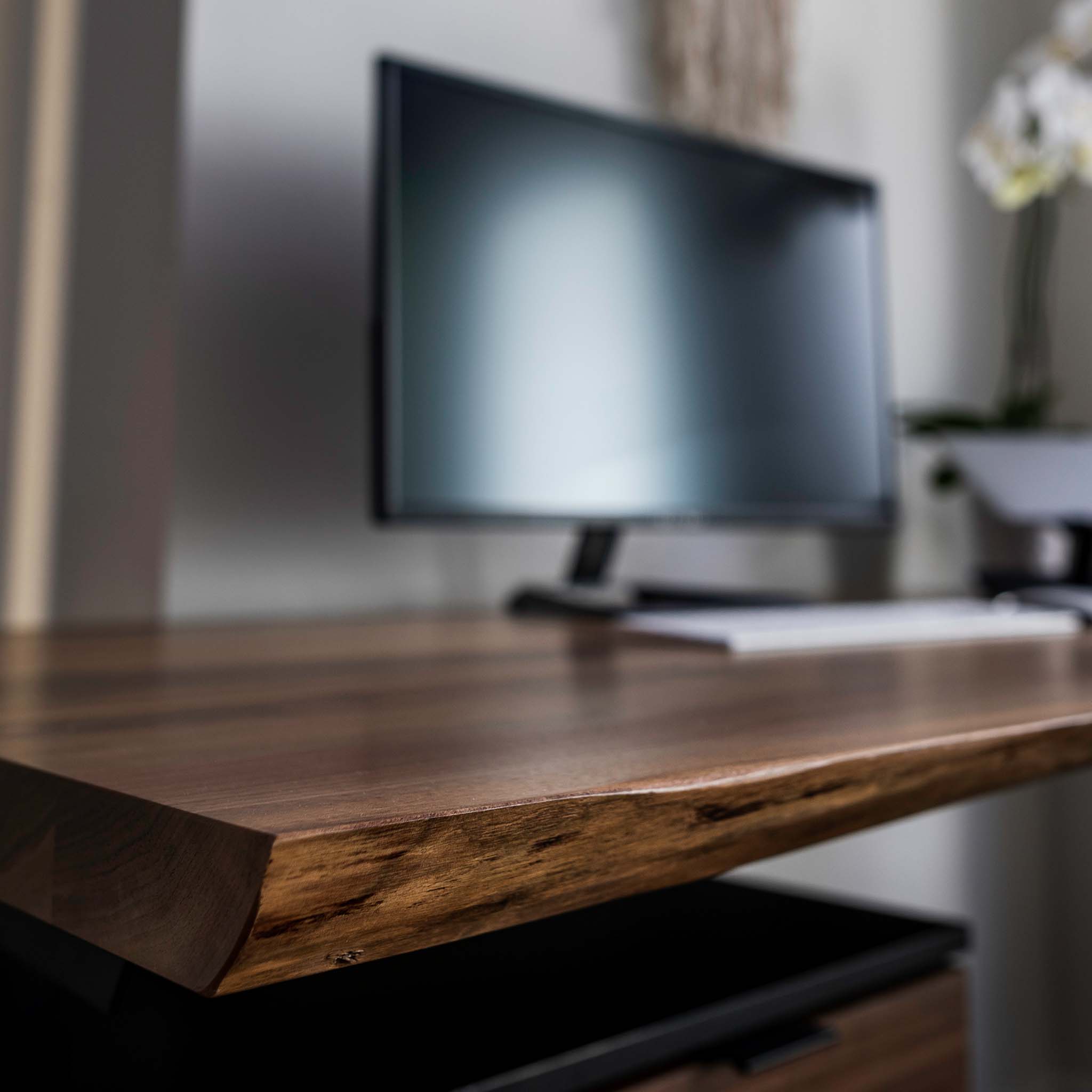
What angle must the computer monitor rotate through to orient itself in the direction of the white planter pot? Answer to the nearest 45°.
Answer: approximately 90° to its left

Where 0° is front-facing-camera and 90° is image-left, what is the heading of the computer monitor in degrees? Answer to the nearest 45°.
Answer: approximately 315°

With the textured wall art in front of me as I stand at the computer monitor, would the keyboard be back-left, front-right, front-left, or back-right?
back-right
